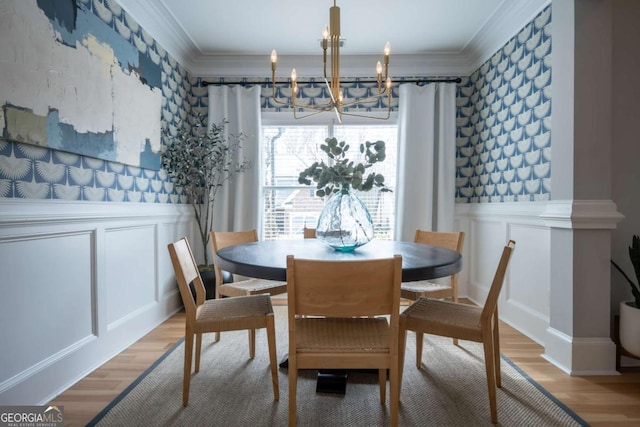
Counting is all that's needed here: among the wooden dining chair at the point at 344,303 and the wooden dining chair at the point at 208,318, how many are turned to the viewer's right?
1

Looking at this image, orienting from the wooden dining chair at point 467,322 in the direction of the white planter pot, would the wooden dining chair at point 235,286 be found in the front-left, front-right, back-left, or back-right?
back-left

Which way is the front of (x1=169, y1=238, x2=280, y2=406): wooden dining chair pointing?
to the viewer's right

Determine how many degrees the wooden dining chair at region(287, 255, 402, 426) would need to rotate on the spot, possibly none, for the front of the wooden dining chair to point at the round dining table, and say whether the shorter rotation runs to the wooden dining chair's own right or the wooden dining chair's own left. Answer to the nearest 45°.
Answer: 0° — it already faces it

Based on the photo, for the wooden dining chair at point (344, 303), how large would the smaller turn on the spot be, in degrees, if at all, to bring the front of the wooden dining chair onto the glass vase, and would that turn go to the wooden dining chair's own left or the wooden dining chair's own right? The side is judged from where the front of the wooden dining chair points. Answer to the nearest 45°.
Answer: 0° — it already faces it

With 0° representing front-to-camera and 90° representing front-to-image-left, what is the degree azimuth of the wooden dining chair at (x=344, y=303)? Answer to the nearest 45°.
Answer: approximately 180°

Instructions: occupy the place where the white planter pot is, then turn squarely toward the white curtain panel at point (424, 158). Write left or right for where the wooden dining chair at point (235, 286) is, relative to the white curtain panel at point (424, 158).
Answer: left

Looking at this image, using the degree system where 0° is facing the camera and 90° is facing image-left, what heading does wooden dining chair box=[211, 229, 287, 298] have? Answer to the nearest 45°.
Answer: approximately 315°

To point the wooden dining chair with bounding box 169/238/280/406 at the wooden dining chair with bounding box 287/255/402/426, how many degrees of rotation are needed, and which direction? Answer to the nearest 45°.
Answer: approximately 45° to its right
